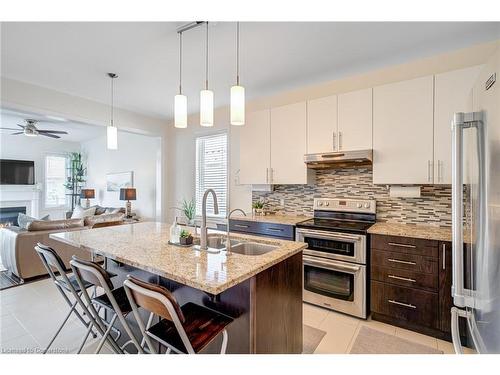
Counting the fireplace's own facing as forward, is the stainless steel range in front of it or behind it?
in front

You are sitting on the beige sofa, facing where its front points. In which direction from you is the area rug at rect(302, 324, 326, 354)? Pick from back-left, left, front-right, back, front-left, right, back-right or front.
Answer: back

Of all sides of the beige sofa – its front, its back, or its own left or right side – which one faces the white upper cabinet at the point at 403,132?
back

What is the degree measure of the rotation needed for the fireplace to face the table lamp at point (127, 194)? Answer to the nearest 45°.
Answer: approximately 45° to its left

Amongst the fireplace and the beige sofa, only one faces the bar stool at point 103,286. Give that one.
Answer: the fireplace

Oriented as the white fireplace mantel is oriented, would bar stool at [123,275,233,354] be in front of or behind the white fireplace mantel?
in front

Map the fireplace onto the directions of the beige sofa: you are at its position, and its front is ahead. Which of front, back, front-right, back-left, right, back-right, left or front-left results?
front-right

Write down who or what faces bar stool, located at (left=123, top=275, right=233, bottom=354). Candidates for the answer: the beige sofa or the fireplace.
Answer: the fireplace

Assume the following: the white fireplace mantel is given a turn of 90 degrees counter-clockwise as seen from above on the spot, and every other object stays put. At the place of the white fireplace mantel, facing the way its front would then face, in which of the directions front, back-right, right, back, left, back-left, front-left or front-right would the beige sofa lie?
right

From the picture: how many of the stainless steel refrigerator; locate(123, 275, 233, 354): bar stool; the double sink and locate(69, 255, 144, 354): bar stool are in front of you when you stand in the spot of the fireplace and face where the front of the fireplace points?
4

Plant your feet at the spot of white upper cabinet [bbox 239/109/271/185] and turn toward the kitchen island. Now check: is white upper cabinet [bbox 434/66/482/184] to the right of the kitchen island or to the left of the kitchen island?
left

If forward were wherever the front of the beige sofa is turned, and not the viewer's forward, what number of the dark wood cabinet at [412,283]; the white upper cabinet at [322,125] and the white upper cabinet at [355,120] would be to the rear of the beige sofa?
3

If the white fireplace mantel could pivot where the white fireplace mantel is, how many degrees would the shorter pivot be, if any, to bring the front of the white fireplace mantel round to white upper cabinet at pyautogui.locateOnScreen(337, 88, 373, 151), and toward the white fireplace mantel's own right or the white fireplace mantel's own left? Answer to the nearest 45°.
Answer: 0° — it already faces it

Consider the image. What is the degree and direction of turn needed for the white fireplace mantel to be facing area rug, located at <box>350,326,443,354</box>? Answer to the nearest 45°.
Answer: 0° — it already faces it

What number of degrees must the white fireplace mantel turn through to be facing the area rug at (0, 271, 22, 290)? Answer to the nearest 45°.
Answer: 0° — it already faces it

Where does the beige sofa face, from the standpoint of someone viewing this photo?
facing away from the viewer and to the left of the viewer
